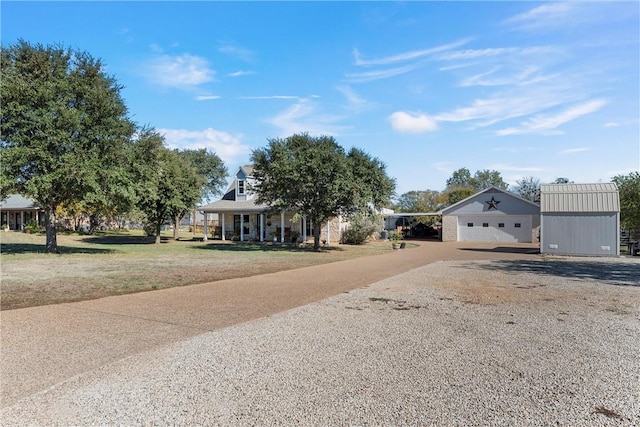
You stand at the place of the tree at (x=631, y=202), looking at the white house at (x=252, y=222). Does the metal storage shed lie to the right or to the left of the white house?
left

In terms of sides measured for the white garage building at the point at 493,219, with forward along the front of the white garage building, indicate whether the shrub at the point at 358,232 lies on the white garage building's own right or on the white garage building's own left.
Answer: on the white garage building's own right

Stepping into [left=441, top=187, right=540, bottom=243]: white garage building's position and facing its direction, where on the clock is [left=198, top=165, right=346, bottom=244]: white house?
The white house is roughly at 2 o'clock from the white garage building.

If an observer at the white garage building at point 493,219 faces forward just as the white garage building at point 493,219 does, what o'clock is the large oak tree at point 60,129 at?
The large oak tree is roughly at 1 o'clock from the white garage building.

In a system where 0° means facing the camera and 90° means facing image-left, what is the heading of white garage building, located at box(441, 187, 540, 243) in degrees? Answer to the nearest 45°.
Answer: approximately 0°

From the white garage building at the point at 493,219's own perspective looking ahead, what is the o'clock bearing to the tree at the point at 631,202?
The tree is roughly at 10 o'clock from the white garage building.

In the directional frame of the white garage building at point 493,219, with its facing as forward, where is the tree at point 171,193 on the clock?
The tree is roughly at 2 o'clock from the white garage building.
